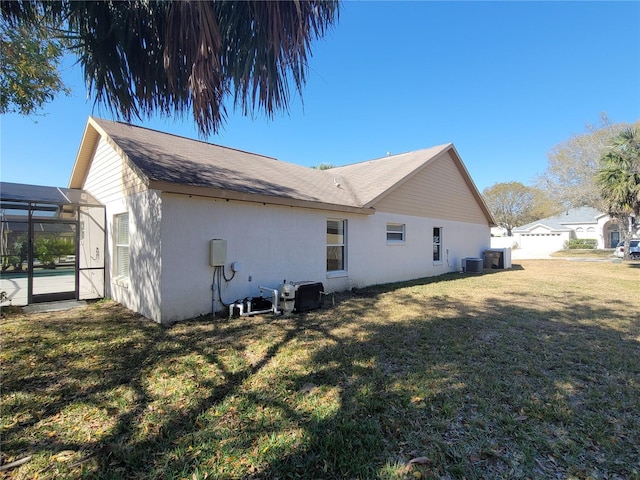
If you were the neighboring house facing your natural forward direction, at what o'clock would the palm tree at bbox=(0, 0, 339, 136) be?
The palm tree is roughly at 12 o'clock from the neighboring house.

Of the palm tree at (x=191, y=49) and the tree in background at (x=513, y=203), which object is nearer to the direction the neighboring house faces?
the palm tree

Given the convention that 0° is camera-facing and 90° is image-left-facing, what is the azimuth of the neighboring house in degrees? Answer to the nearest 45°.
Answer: approximately 0°

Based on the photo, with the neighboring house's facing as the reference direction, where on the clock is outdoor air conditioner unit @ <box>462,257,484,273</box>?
The outdoor air conditioner unit is roughly at 12 o'clock from the neighboring house.
